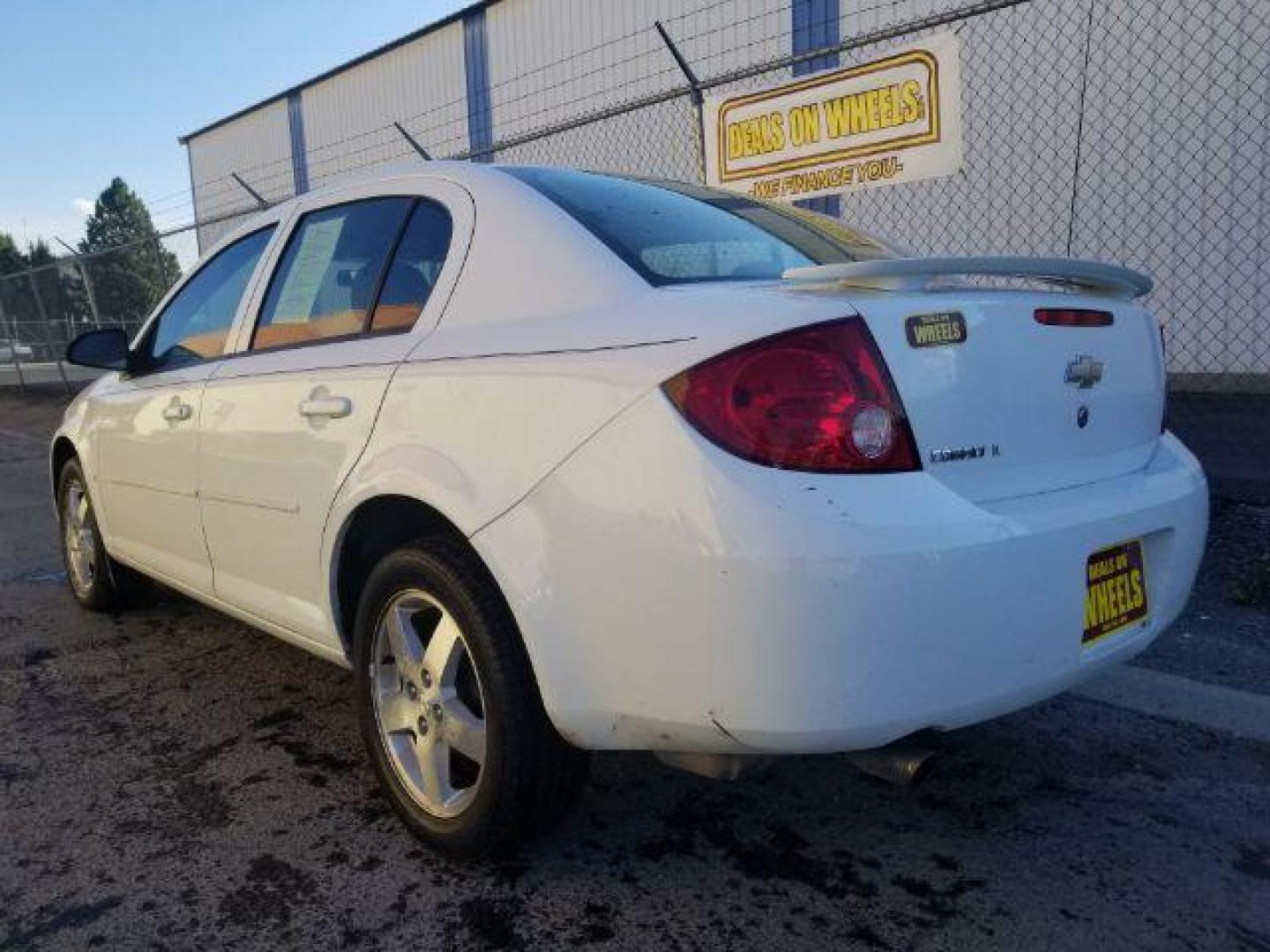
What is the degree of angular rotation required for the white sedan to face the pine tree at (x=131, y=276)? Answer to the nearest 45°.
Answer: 0° — it already faces it

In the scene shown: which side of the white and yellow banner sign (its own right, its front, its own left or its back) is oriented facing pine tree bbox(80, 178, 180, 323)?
right

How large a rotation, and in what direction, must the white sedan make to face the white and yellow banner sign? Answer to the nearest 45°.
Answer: approximately 45° to its right

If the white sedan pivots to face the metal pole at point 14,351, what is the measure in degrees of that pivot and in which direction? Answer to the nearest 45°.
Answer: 0° — it already faces it

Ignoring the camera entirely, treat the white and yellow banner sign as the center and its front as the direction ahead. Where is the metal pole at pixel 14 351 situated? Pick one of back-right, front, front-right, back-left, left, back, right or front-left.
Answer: right

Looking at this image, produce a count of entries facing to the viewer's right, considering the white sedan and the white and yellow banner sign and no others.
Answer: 0

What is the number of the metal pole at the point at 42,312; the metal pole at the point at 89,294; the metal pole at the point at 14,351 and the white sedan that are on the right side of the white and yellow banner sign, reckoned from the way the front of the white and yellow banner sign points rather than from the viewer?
3

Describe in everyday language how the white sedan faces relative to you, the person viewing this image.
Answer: facing away from the viewer and to the left of the viewer

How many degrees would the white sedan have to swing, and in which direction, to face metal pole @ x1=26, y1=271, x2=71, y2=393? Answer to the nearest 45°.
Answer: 0° — it already faces it

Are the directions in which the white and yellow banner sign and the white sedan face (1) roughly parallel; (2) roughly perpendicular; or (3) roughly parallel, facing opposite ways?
roughly perpendicular

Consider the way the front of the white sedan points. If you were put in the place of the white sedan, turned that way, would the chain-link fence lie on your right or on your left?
on your right

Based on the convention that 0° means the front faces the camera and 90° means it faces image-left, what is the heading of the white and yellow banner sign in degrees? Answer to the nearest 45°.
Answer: approximately 45°
